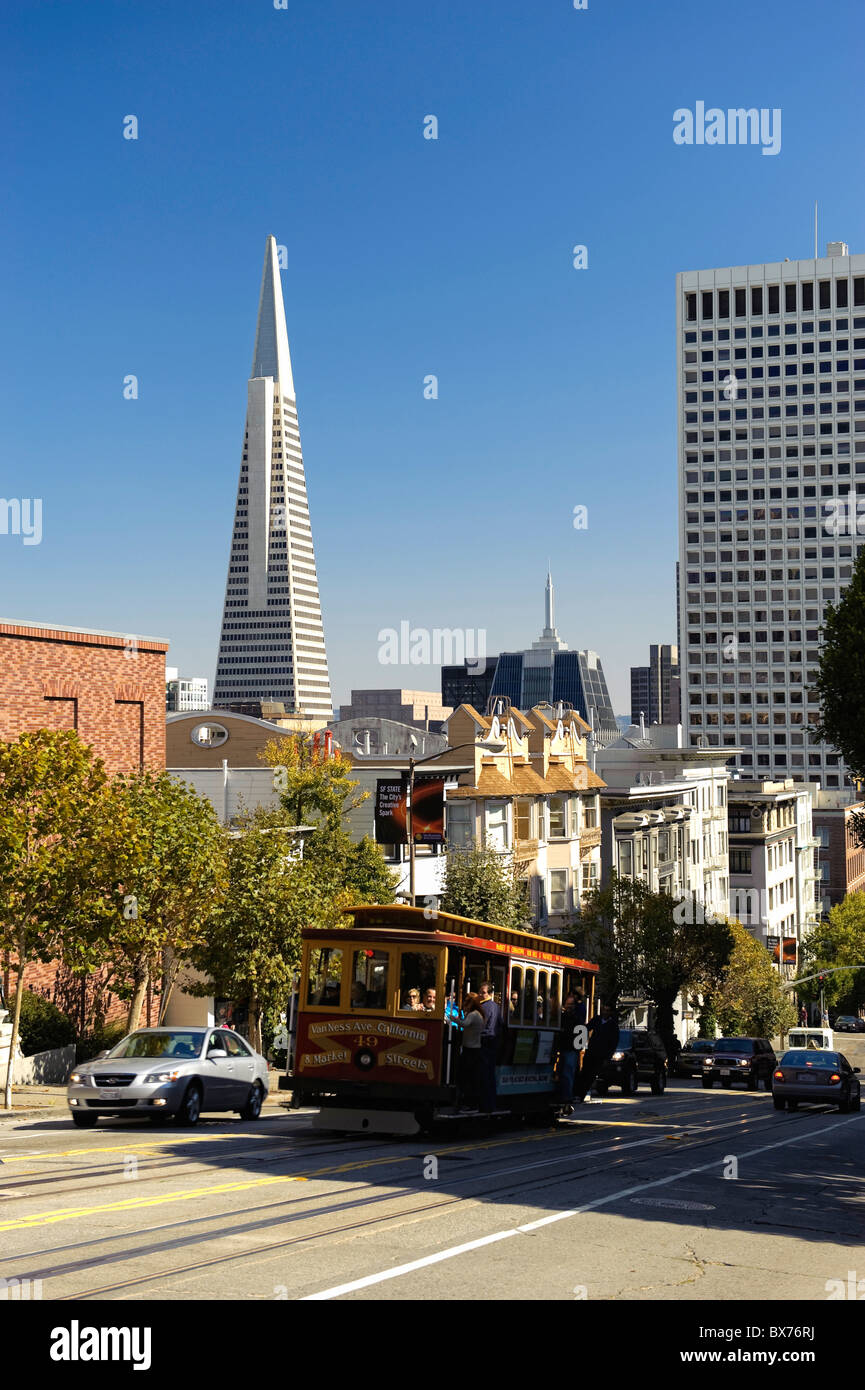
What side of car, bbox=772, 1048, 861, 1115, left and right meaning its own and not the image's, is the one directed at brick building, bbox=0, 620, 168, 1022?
left

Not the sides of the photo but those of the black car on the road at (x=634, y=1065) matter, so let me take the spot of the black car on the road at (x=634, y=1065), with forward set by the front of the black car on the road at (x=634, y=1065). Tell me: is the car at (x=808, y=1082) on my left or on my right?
on my left

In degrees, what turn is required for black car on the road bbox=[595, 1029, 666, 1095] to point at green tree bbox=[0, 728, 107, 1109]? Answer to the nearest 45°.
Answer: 0° — it already faces it

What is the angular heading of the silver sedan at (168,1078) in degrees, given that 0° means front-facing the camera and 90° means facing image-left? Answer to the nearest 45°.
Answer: approximately 45°

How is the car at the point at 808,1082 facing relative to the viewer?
away from the camera

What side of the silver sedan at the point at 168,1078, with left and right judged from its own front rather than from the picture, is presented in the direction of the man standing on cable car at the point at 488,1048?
left

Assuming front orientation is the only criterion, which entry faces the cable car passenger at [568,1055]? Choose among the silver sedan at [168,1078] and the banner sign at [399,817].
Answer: the banner sign

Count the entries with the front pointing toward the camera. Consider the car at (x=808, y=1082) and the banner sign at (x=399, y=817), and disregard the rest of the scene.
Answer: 1
